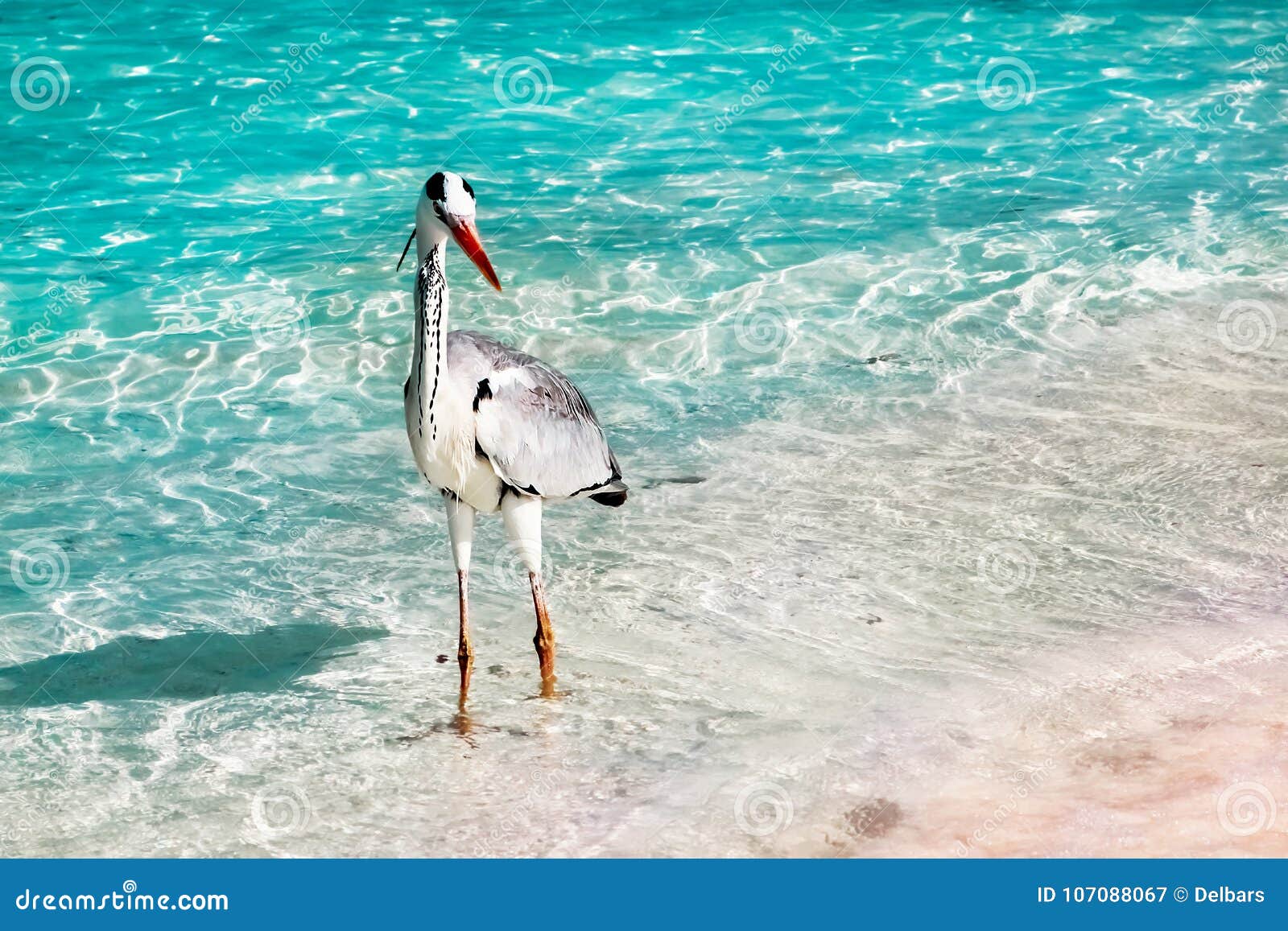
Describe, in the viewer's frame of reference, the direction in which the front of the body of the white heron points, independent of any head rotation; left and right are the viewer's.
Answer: facing the viewer and to the left of the viewer
